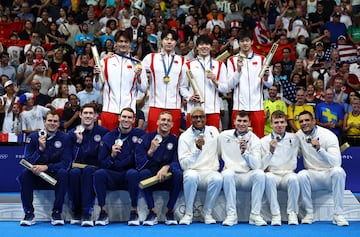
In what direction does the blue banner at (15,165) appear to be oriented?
toward the camera
